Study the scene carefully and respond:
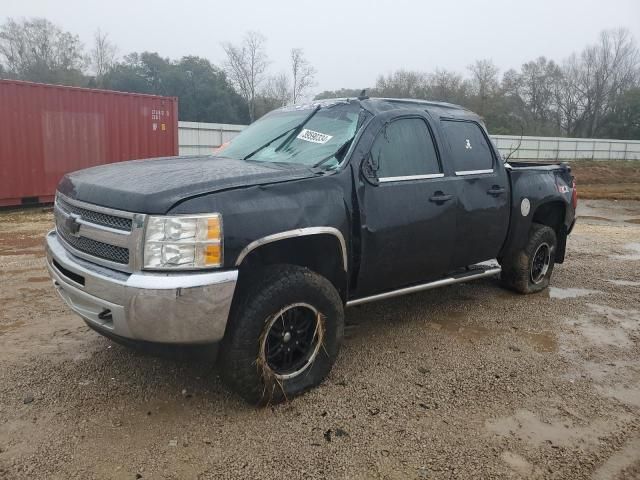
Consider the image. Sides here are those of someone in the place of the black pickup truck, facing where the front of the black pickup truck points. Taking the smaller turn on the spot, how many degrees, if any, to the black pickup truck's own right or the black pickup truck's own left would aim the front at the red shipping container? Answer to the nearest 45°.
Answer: approximately 90° to the black pickup truck's own right

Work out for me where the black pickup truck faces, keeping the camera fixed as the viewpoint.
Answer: facing the viewer and to the left of the viewer

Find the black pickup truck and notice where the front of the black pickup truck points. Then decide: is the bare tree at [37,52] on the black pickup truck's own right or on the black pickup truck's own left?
on the black pickup truck's own right
